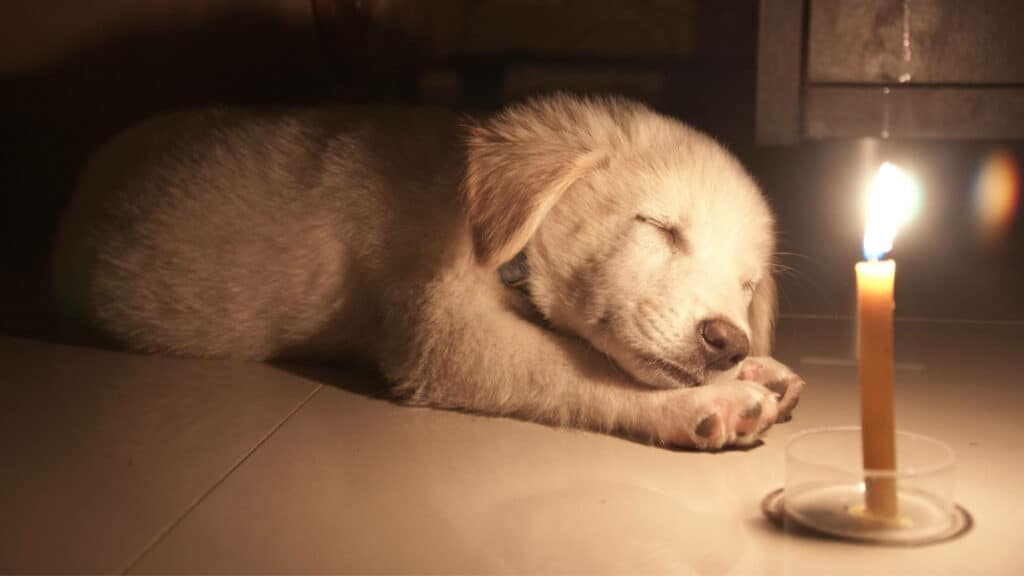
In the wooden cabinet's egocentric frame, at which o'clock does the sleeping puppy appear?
The sleeping puppy is roughly at 1 o'clock from the wooden cabinet.

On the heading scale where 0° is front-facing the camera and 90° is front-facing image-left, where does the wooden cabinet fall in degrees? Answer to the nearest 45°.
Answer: approximately 0°

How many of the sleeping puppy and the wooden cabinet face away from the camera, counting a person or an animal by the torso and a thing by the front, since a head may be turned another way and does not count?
0
